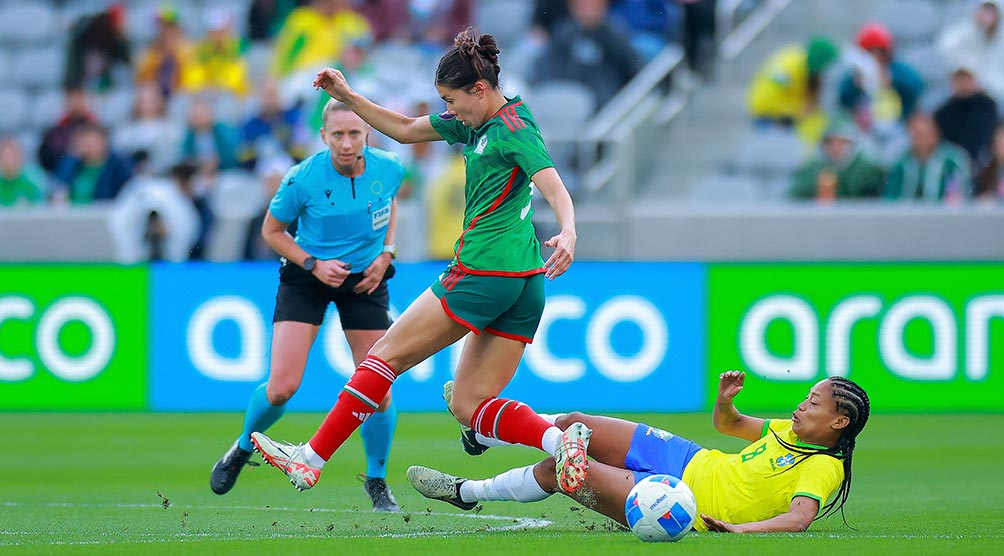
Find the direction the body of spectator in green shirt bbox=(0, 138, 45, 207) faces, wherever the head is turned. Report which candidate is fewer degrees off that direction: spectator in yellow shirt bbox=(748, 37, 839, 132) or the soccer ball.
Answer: the soccer ball

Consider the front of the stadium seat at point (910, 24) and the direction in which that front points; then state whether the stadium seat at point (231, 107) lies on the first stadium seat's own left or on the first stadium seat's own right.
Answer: on the first stadium seat's own right

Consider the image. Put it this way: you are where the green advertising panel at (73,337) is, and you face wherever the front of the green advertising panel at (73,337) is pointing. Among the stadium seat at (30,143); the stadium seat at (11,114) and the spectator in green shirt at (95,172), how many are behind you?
3

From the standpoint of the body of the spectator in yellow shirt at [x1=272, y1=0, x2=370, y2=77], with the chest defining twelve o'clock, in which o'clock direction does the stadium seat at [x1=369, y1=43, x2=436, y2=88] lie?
The stadium seat is roughly at 10 o'clock from the spectator in yellow shirt.

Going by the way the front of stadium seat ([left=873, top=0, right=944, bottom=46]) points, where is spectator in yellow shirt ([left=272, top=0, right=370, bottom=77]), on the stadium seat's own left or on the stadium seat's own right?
on the stadium seat's own right

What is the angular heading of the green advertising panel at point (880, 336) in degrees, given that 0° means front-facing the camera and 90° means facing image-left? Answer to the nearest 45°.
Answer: approximately 0°

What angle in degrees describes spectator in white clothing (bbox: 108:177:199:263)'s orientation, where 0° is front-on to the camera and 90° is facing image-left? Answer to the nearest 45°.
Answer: approximately 0°

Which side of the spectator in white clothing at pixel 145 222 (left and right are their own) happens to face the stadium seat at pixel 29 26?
back
